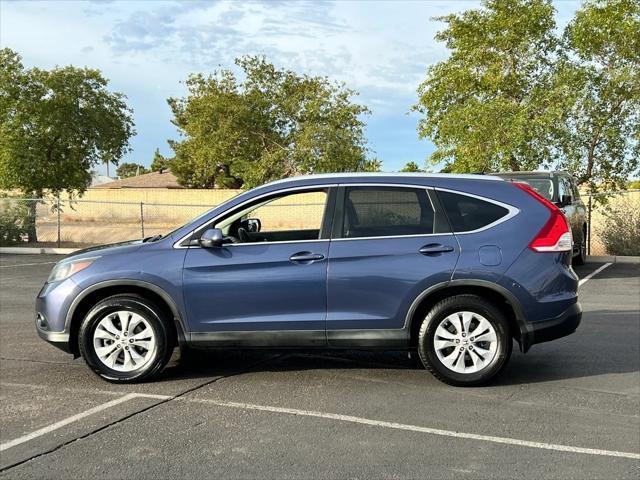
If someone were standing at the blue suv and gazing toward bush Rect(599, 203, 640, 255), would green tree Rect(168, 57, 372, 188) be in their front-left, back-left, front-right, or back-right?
front-left

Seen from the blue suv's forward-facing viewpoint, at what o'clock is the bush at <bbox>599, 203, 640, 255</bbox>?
The bush is roughly at 4 o'clock from the blue suv.

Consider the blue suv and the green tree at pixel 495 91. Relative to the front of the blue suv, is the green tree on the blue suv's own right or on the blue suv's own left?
on the blue suv's own right

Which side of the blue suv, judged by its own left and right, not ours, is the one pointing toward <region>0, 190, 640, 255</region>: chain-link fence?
right

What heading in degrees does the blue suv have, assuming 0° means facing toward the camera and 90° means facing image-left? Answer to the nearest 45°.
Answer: approximately 90°

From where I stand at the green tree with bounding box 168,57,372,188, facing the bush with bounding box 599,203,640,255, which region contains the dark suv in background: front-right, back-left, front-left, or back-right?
front-right

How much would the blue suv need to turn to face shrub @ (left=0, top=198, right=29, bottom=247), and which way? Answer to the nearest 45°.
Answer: approximately 45° to its right

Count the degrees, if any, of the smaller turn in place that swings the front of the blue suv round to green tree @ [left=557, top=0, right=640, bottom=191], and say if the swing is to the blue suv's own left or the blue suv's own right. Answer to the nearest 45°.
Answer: approximately 135° to the blue suv's own right

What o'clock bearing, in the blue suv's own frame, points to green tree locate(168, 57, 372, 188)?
The green tree is roughly at 3 o'clock from the blue suv.

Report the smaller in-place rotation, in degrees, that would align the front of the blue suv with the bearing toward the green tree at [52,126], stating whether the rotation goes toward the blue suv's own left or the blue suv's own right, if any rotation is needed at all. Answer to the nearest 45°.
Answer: approximately 45° to the blue suv's own right

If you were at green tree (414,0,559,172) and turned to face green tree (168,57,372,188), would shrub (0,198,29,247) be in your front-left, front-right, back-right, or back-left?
front-left

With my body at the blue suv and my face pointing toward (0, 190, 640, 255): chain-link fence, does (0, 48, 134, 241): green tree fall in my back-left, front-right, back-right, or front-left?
front-left

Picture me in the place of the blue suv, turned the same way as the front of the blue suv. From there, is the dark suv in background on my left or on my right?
on my right
